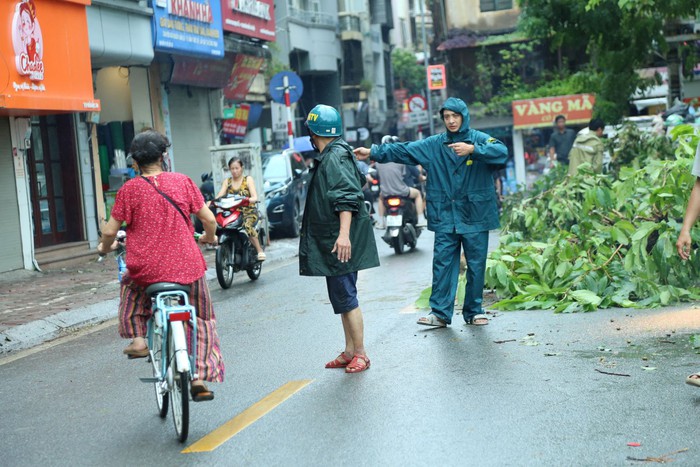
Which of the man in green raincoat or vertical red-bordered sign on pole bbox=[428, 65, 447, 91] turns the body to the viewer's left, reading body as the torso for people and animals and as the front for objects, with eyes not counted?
the man in green raincoat

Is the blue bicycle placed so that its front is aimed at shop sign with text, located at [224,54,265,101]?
yes

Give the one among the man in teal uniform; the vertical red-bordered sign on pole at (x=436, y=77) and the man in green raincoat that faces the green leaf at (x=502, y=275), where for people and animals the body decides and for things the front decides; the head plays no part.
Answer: the vertical red-bordered sign on pole

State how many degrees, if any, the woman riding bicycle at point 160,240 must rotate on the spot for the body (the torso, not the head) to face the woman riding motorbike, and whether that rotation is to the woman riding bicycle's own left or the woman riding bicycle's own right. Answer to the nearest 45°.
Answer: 0° — they already face them

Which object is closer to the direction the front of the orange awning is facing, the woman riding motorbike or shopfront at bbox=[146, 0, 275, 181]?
the woman riding motorbike

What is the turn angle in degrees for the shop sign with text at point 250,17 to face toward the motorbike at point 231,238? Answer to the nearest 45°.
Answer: approximately 45° to its right

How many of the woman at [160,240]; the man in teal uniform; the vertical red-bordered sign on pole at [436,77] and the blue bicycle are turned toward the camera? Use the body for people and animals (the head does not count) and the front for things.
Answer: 2

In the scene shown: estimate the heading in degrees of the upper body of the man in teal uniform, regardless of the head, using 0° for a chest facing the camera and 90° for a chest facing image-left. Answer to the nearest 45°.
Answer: approximately 0°

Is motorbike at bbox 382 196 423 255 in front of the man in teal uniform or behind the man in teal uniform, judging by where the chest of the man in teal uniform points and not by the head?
behind

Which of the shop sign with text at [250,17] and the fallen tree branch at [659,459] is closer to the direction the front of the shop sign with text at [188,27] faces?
the fallen tree branch

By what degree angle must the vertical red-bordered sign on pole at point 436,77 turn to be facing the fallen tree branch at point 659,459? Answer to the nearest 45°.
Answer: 0° — it already faces it

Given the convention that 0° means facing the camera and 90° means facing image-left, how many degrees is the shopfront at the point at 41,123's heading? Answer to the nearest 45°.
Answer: approximately 315°
